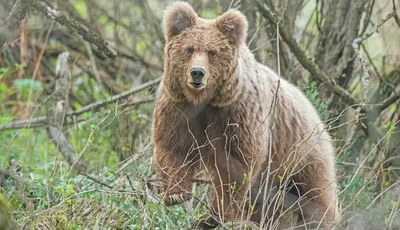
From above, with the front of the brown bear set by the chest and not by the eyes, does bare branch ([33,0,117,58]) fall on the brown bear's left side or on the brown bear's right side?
on the brown bear's right side

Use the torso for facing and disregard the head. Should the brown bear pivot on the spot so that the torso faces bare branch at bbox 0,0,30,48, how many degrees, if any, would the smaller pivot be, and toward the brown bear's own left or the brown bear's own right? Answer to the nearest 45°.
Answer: approximately 45° to the brown bear's own right

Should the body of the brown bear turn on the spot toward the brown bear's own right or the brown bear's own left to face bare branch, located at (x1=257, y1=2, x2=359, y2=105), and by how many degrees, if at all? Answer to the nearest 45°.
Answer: approximately 180°

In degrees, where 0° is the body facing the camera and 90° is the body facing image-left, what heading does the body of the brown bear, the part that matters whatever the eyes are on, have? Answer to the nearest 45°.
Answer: approximately 45°
